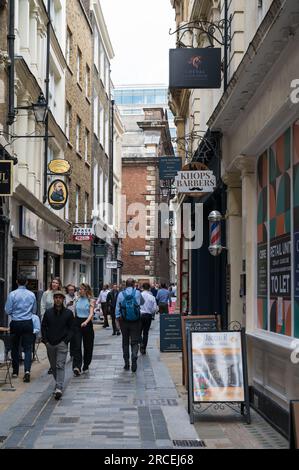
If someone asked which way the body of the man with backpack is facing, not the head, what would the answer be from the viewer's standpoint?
away from the camera

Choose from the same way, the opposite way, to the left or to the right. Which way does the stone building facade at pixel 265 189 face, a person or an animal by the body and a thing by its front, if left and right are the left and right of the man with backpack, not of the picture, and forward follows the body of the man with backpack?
to the left

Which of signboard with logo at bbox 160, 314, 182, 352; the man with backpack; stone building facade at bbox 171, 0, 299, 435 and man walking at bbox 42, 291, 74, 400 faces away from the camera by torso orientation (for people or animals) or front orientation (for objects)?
the man with backpack

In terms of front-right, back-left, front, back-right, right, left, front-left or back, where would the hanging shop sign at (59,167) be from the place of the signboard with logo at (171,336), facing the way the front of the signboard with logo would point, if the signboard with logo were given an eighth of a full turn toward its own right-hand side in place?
right

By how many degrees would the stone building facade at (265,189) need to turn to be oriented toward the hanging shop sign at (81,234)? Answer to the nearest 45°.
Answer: approximately 90° to its right

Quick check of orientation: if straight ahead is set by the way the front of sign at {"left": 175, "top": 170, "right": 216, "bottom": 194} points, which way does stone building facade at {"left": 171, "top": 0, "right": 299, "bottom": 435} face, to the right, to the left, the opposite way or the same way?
to the right

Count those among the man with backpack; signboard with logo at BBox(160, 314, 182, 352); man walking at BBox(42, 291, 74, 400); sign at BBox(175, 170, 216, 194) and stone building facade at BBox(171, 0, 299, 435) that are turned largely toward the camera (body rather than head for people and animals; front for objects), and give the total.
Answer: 3

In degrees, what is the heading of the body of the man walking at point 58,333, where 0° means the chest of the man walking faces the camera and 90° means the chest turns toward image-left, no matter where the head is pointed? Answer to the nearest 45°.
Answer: approximately 0°

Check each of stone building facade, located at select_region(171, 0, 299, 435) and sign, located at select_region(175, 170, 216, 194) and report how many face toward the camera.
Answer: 1

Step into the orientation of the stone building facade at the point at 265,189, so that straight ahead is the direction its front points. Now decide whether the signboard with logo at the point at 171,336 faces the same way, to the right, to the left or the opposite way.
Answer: to the left
